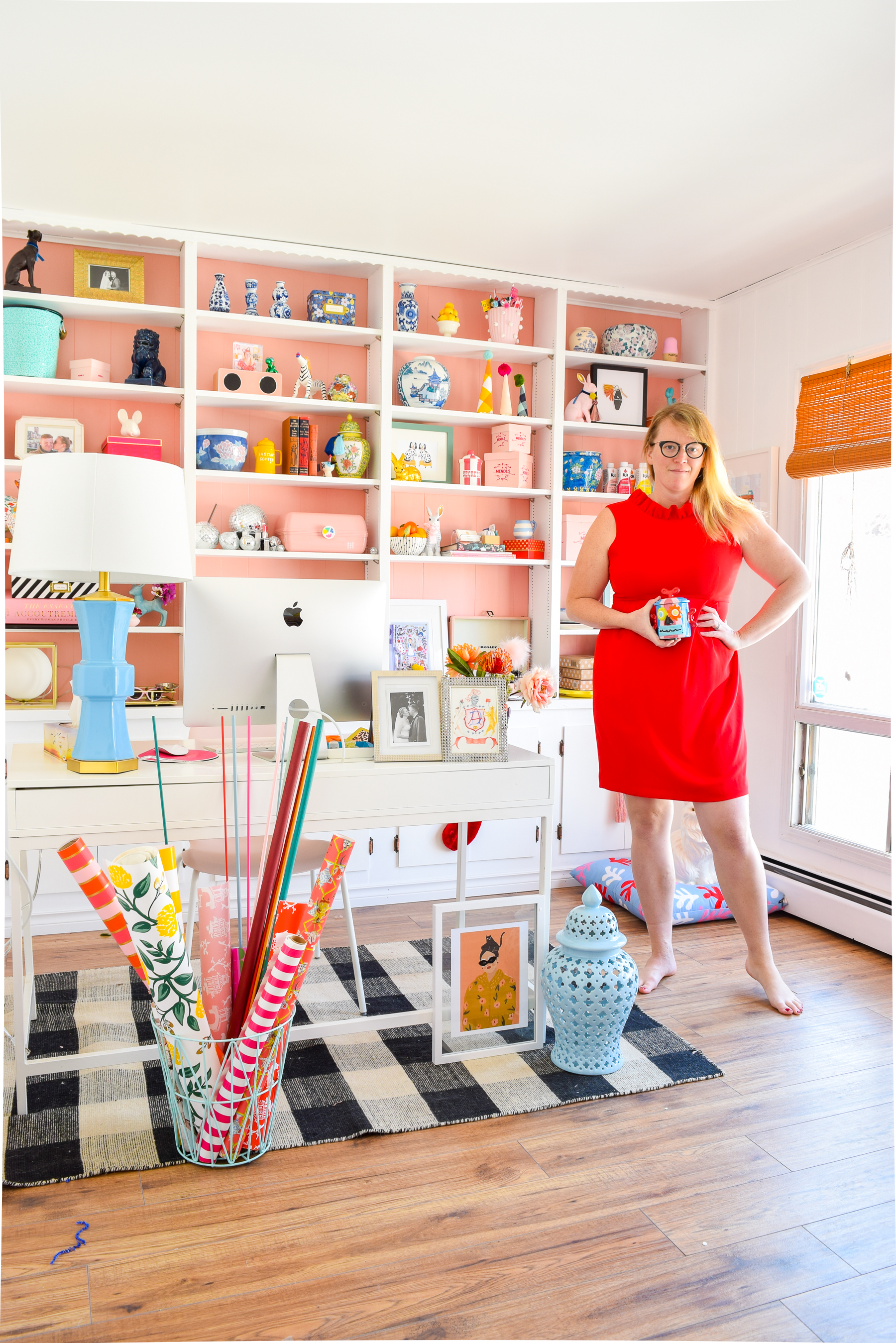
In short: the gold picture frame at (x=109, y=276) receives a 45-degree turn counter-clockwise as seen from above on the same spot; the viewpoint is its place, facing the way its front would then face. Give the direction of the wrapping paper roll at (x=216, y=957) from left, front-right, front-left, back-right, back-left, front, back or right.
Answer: front-right

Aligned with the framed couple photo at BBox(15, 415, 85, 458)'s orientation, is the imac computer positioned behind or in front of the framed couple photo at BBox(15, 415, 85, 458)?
in front

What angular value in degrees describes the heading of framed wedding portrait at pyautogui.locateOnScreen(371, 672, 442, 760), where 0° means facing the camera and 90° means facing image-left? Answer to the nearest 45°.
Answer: approximately 0°

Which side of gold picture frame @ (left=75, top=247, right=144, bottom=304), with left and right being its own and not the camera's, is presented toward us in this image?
front

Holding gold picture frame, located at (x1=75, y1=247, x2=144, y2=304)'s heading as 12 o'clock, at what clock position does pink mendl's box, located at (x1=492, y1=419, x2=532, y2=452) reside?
The pink mendl's box is roughly at 9 o'clock from the gold picture frame.

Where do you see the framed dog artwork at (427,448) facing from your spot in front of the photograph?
facing the viewer

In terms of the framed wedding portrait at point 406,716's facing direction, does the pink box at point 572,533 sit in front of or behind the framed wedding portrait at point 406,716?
behind

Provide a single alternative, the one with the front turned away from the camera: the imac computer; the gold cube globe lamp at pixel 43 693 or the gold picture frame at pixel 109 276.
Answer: the imac computer

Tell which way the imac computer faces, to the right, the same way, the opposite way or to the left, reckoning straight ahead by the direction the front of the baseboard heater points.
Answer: to the right

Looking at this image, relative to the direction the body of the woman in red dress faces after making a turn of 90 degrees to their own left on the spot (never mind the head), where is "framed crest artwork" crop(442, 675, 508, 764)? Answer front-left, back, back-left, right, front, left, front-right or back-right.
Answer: back-right

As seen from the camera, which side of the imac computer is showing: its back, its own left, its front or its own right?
back

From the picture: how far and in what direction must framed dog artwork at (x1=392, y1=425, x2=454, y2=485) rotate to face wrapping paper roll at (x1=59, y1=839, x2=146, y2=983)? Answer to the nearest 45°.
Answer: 0° — it already faces it

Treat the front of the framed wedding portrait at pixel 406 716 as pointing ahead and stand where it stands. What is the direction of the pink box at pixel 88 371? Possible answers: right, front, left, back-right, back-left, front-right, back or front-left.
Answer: back-right

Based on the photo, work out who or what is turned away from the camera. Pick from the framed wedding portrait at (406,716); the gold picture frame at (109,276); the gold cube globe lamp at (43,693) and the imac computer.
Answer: the imac computer

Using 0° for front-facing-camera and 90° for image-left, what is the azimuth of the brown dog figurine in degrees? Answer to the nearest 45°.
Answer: approximately 270°

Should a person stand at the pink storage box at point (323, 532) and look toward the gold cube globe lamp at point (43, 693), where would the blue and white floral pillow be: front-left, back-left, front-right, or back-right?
back-left
